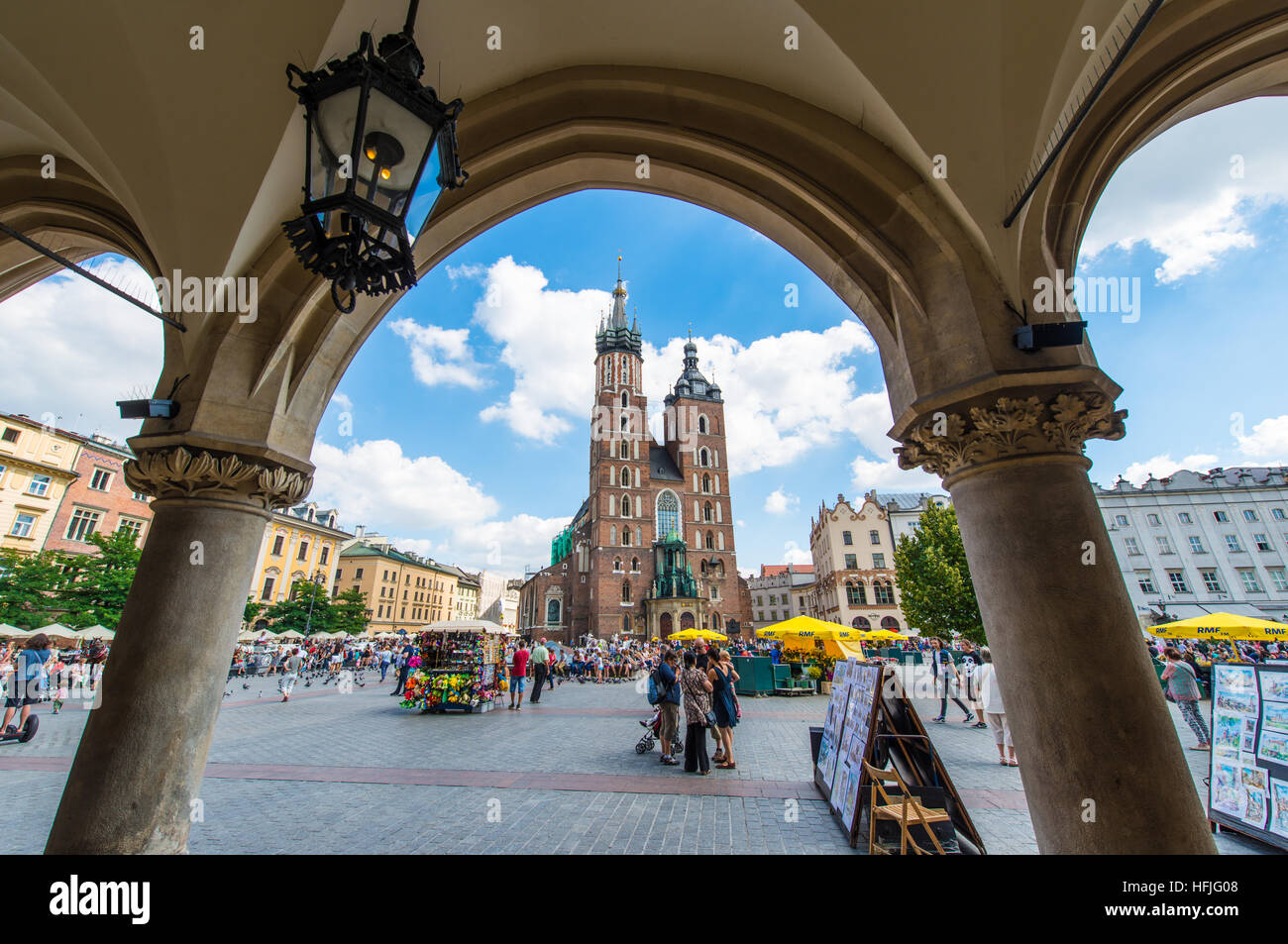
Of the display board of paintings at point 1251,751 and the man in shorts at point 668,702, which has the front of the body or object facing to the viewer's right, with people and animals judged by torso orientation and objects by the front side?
the man in shorts

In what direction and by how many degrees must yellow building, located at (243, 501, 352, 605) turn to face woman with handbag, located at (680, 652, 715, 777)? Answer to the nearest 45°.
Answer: approximately 45° to its right

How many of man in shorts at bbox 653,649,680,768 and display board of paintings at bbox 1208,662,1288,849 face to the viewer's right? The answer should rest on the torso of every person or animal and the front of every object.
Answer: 1

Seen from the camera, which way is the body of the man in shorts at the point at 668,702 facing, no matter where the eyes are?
to the viewer's right

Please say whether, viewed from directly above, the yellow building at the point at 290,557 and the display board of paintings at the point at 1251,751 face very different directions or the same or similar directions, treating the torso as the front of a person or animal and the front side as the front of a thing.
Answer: very different directions

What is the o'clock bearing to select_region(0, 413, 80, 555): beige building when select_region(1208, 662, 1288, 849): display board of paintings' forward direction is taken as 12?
The beige building is roughly at 1 o'clock from the display board of paintings.

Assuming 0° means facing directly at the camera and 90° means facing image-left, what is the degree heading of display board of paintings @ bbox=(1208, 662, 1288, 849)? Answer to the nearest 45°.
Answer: approximately 45°

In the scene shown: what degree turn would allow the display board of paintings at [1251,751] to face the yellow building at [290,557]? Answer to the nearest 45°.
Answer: approximately 45° to its right

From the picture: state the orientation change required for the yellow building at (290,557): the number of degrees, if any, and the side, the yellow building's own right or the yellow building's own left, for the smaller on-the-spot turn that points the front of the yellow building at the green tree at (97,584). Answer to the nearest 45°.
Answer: approximately 45° to the yellow building's own right

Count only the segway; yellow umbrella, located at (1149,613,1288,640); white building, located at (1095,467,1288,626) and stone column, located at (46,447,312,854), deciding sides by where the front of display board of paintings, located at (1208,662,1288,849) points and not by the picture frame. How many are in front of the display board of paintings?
2

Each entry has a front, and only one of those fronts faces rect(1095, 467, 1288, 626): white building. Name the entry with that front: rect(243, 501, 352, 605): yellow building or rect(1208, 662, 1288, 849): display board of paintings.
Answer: the yellow building
